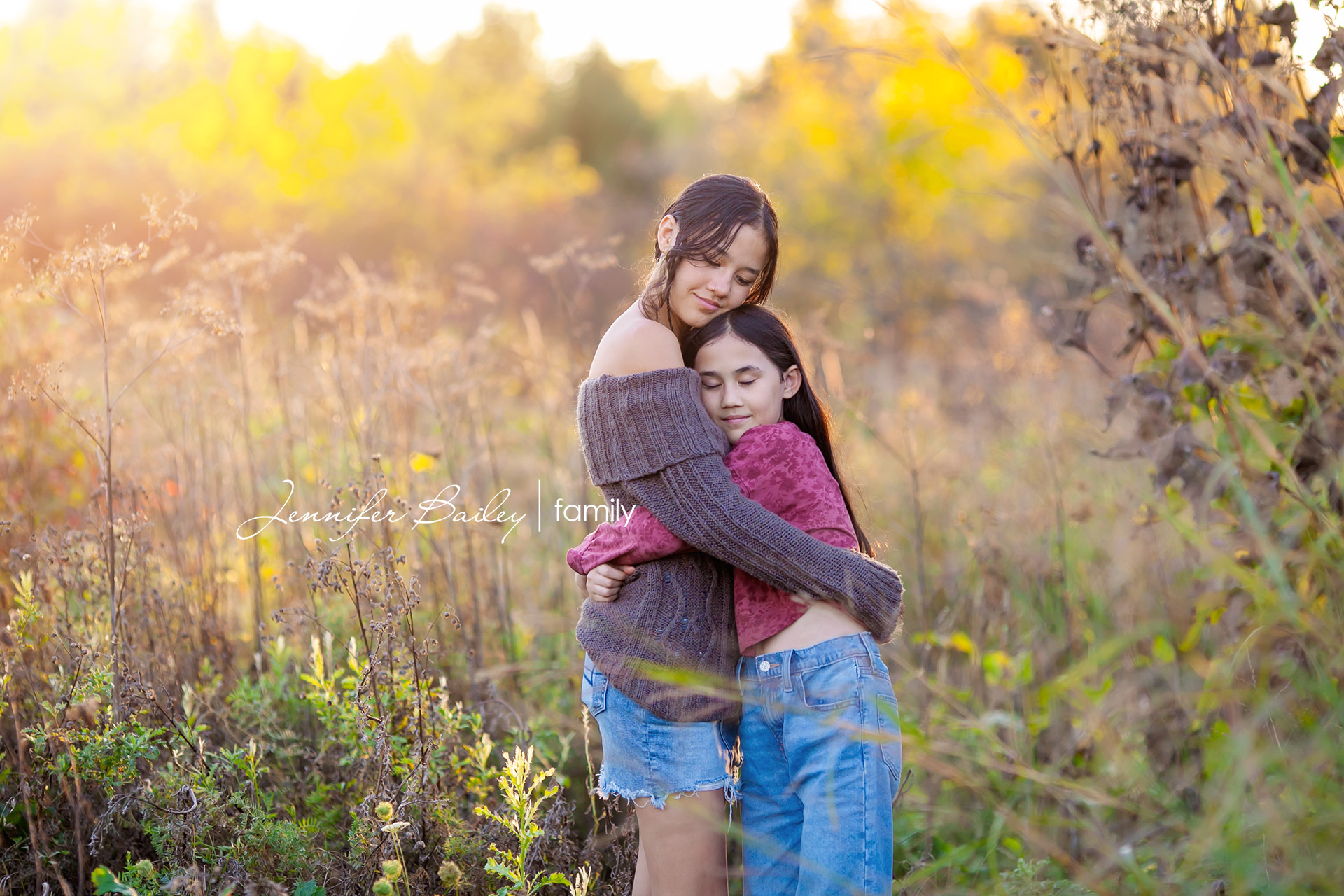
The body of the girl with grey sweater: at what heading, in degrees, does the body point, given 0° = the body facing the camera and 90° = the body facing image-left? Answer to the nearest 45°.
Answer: approximately 270°

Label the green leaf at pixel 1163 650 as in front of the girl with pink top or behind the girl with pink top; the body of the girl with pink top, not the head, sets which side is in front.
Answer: behind

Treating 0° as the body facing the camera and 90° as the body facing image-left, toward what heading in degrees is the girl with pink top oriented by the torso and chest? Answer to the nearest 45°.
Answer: approximately 45°
